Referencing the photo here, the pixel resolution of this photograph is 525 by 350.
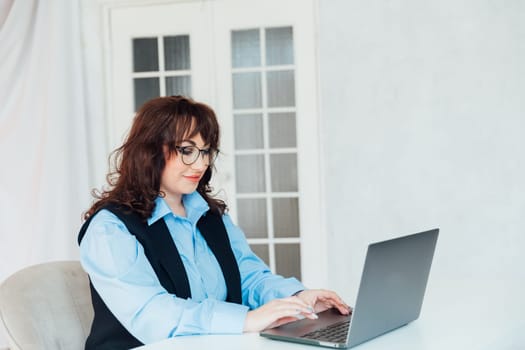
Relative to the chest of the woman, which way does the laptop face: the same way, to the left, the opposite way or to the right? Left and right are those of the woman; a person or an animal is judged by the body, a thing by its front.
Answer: the opposite way

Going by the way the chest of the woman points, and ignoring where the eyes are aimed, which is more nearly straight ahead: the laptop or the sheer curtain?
the laptop

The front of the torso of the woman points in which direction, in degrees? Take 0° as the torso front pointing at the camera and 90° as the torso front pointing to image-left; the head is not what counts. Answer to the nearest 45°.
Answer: approximately 315°

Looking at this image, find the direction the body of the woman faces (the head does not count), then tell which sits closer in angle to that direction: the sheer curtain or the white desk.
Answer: the white desk

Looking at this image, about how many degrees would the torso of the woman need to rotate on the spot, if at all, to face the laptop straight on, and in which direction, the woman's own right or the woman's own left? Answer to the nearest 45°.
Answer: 0° — they already face it

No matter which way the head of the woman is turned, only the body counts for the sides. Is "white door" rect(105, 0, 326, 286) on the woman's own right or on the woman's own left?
on the woman's own left

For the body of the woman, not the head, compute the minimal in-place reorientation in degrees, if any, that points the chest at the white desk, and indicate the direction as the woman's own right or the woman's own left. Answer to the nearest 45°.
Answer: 0° — they already face it

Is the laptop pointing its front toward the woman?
yes

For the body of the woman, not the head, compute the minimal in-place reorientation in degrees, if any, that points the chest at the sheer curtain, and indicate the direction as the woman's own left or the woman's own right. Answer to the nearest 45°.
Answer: approximately 135° to the woman's own left

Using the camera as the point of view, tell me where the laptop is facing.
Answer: facing away from the viewer and to the left of the viewer

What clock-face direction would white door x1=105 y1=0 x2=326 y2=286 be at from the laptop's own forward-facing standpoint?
The white door is roughly at 1 o'clock from the laptop.
